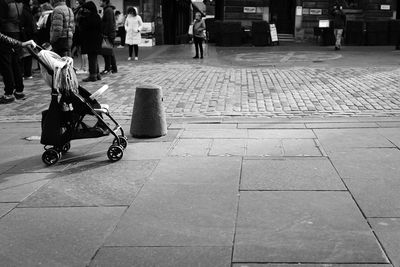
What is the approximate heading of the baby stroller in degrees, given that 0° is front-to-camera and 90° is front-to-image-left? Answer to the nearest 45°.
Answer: approximately 270°

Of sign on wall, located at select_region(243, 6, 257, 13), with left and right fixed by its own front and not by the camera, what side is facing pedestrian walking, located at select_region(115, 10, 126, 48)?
right

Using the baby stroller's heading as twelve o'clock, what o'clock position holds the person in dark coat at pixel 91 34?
The person in dark coat is roughly at 9 o'clock from the baby stroller.

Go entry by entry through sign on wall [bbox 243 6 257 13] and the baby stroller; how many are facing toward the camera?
1

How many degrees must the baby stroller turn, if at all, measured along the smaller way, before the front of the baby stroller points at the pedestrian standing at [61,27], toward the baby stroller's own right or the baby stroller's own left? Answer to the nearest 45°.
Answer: approximately 90° to the baby stroller's own left

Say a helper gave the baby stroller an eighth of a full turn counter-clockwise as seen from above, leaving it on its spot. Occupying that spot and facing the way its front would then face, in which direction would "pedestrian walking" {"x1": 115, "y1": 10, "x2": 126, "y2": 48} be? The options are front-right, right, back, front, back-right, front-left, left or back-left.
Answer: front-left

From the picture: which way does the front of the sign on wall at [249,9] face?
toward the camera

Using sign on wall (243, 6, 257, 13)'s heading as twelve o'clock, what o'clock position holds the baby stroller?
The baby stroller is roughly at 12 o'clock from the sign on wall.

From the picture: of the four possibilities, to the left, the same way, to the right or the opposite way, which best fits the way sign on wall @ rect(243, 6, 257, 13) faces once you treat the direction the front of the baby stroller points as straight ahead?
to the right

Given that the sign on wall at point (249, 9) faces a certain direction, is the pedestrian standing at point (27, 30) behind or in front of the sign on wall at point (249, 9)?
in front

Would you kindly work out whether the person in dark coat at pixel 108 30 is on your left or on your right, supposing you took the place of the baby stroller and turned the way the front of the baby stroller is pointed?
on your left

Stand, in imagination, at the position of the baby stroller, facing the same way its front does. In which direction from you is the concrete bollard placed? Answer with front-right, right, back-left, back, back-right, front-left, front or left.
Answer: front-left

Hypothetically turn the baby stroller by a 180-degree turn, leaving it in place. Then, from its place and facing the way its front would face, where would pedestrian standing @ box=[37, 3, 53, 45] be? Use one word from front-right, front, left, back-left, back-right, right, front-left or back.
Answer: right

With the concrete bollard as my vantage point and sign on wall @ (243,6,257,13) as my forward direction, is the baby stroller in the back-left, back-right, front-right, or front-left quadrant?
back-left

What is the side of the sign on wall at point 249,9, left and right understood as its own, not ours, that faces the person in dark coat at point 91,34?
front
